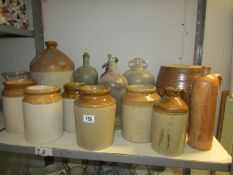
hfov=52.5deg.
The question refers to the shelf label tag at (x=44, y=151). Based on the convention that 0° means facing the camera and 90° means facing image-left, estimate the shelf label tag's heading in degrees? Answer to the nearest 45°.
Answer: approximately 0°
